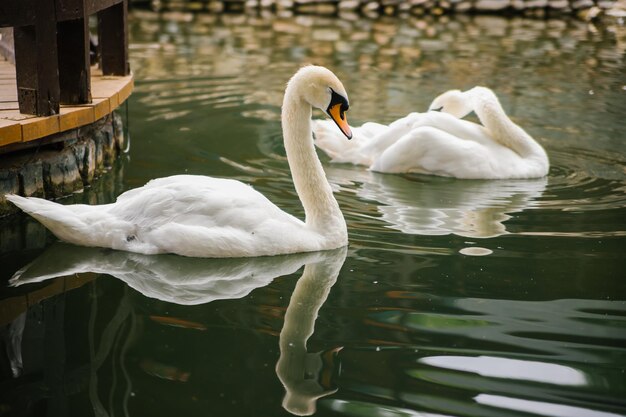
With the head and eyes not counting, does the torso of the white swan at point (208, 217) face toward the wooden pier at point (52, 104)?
no

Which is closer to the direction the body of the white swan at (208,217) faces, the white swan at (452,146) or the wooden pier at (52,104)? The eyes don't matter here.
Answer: the white swan

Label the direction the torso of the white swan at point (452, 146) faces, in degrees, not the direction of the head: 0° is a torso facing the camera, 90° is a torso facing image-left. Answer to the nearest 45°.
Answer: approximately 270°

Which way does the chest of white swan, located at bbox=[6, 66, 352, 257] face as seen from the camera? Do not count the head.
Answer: to the viewer's right

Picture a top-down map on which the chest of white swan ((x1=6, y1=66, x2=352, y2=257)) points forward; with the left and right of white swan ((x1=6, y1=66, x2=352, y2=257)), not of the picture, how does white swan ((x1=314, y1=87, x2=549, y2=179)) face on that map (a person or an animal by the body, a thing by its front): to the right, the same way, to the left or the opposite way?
the same way

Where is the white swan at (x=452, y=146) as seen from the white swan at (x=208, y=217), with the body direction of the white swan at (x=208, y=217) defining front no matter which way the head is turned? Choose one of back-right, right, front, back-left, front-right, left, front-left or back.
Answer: front-left

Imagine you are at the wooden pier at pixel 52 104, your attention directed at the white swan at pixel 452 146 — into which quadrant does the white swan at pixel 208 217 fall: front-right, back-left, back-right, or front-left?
front-right

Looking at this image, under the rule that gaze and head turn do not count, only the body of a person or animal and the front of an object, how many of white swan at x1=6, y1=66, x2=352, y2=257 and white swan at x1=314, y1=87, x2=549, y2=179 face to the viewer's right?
2

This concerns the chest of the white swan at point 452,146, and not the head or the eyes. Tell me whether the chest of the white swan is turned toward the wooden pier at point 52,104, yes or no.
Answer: no

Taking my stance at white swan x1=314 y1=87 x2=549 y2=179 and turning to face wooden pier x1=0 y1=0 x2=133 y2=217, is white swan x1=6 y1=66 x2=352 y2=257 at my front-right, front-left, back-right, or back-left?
front-left

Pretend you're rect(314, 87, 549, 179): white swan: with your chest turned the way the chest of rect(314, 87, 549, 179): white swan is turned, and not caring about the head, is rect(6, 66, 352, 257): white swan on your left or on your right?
on your right
